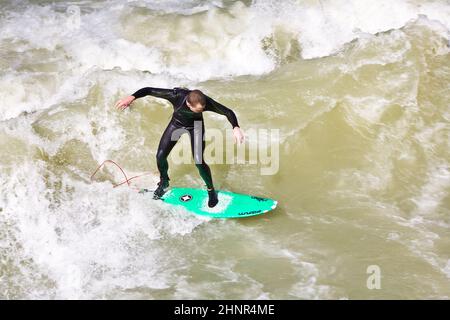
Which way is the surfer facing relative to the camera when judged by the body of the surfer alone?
toward the camera

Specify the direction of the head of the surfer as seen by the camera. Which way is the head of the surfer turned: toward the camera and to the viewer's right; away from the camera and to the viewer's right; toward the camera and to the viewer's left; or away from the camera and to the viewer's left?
toward the camera and to the viewer's right

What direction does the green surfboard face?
to the viewer's right
